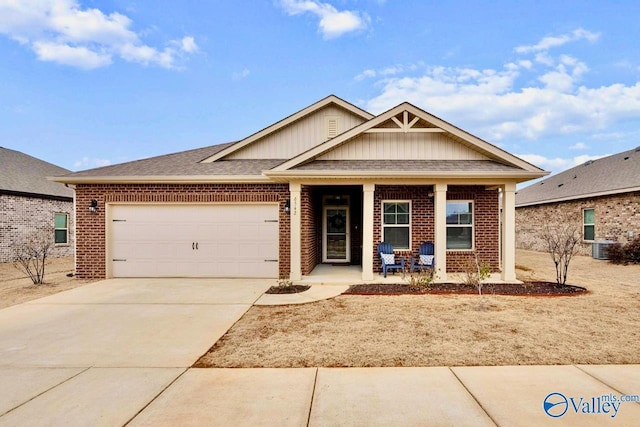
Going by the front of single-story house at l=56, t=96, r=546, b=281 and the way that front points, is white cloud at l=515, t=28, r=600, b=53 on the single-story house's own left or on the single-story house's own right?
on the single-story house's own left

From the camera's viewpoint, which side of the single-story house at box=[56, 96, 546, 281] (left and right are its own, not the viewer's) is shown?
front

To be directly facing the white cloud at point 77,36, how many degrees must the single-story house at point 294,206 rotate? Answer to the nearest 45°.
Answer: approximately 135° to its right

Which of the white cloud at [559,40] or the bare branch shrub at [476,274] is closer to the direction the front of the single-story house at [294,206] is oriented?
the bare branch shrub

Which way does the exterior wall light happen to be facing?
toward the camera

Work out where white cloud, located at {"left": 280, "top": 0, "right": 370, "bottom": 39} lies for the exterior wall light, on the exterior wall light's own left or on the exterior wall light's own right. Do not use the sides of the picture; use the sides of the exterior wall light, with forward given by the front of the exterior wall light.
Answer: on the exterior wall light's own left

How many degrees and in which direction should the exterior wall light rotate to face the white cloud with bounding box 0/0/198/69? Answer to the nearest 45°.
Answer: approximately 180°

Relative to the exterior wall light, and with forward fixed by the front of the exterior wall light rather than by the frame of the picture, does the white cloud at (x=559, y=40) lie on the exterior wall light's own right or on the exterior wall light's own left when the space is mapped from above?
on the exterior wall light's own left
